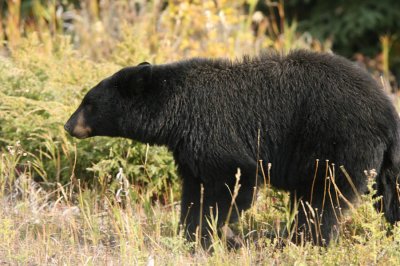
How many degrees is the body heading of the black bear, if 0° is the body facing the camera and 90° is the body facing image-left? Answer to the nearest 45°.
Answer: approximately 90°
